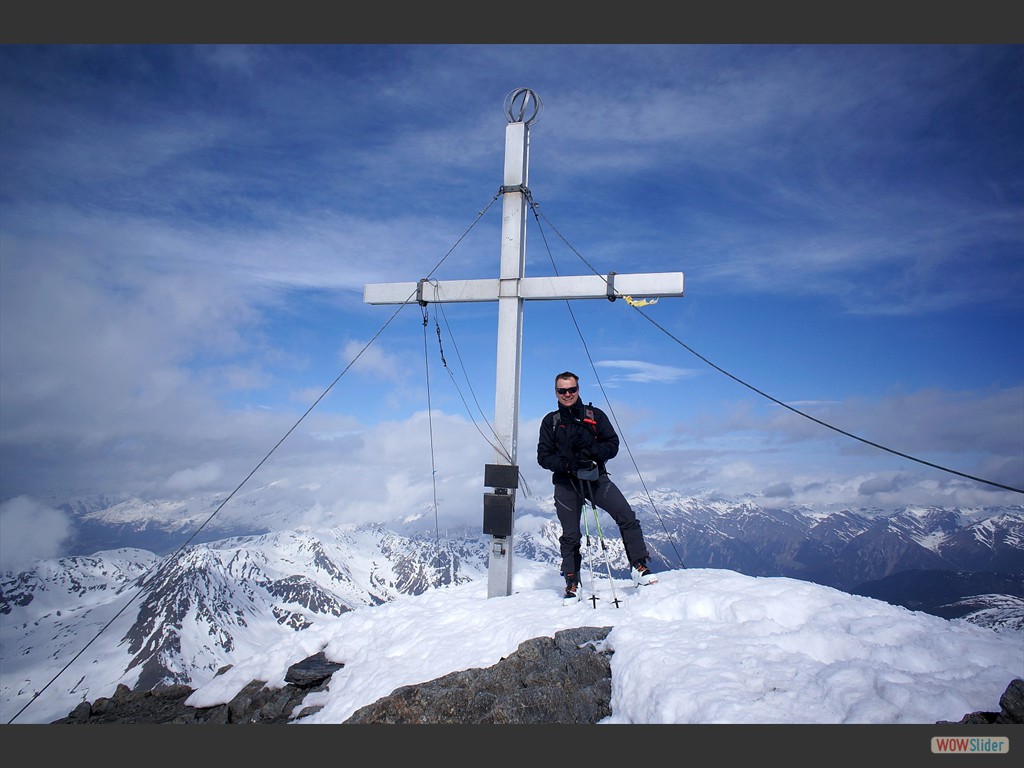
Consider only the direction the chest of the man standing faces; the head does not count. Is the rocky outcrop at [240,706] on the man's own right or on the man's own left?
on the man's own right

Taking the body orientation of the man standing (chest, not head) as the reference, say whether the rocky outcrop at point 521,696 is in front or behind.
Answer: in front

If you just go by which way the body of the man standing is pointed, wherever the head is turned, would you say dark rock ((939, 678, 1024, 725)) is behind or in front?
in front

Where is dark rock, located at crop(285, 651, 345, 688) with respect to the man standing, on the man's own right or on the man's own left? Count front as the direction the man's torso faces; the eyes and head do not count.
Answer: on the man's own right

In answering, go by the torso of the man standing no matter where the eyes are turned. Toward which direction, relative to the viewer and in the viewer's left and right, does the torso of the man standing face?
facing the viewer
